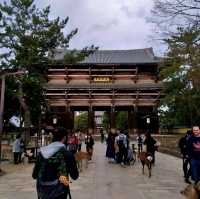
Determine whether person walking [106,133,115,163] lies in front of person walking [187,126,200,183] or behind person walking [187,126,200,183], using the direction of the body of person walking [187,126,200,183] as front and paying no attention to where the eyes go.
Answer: behind

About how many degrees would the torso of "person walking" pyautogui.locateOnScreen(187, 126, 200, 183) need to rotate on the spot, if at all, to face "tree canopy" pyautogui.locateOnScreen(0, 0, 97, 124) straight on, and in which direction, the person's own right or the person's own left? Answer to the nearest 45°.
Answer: approximately 135° to the person's own right

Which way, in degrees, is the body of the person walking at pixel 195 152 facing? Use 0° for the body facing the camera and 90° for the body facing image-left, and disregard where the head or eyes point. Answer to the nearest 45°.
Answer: approximately 0°

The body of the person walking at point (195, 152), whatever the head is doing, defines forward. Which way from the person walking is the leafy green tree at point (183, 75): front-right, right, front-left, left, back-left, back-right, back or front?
back
